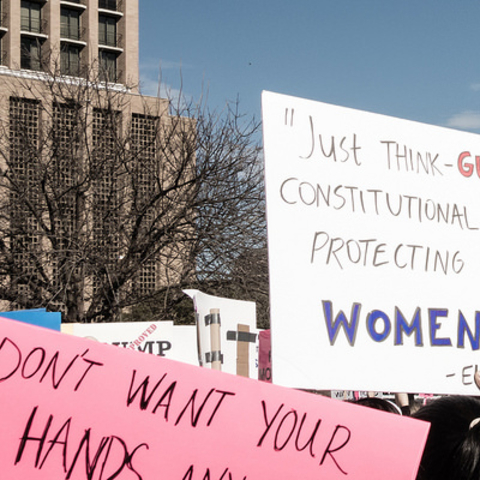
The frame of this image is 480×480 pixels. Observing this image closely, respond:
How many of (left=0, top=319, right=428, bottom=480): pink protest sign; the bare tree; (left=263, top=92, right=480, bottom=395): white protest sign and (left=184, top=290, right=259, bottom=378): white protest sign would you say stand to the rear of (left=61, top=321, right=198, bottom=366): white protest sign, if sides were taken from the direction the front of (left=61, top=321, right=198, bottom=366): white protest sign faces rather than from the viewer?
1

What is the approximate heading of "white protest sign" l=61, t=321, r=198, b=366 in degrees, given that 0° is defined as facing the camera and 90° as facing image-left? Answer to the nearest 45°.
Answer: approximately 0°

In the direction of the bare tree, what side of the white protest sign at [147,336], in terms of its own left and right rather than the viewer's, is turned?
back

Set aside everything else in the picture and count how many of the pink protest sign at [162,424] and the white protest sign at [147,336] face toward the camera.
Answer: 2

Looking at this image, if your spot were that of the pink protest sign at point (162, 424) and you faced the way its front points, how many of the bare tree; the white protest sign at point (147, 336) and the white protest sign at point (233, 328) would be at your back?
3

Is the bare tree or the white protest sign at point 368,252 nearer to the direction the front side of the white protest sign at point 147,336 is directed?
the white protest sign

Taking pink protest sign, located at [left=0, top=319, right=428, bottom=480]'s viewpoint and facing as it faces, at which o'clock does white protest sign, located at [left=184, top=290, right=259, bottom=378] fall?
The white protest sign is roughly at 6 o'clock from the pink protest sign.

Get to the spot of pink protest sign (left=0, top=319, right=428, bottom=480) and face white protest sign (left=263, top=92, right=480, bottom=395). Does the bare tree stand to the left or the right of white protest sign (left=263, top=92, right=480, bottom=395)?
left

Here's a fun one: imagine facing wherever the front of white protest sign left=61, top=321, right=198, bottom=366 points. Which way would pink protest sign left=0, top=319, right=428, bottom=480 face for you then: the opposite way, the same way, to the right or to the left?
the same way

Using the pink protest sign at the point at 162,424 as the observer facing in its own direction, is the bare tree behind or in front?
behind

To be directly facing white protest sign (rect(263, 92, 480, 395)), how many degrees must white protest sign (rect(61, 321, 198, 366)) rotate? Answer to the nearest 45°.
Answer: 0° — it already faces it

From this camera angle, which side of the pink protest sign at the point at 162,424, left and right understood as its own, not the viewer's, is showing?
front

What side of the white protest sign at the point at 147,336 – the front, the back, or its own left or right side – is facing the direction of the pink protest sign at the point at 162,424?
front

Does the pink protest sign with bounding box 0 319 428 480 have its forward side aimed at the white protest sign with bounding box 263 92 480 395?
no
